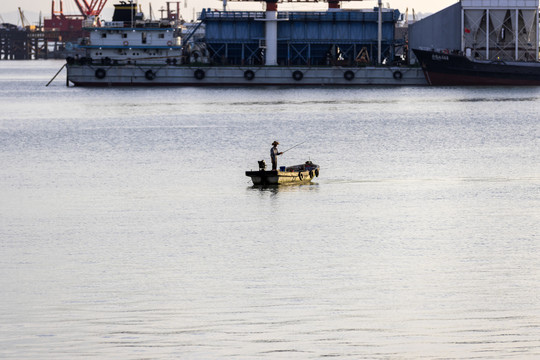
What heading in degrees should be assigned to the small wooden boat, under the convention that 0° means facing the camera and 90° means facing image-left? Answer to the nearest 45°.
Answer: approximately 225°
